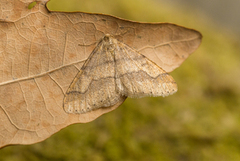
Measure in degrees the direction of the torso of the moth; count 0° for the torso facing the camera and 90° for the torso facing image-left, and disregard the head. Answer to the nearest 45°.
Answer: approximately 180°
